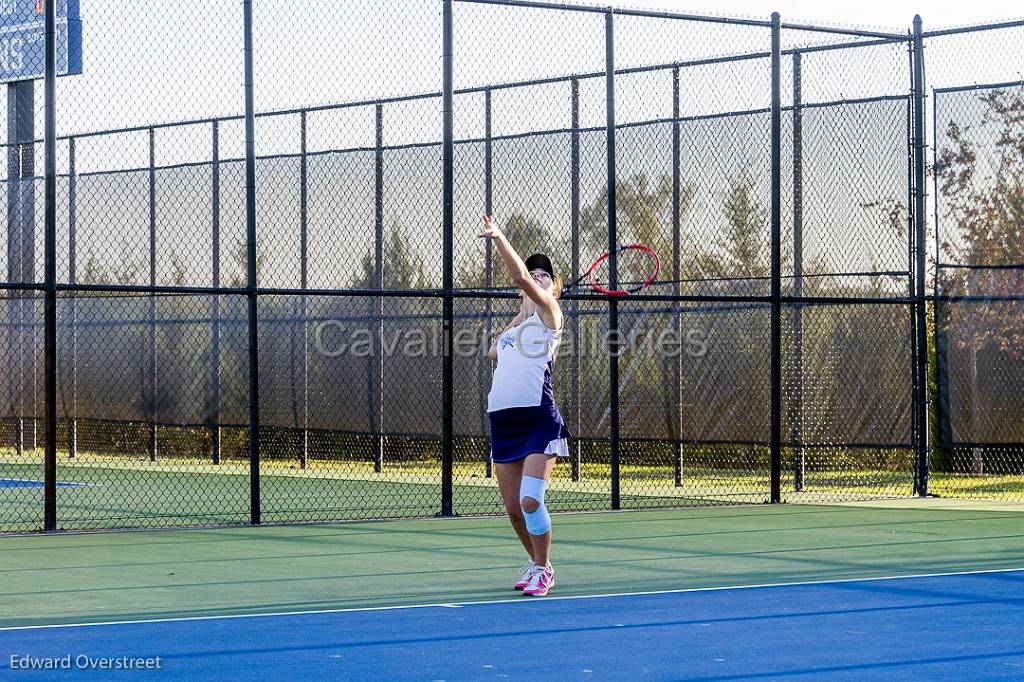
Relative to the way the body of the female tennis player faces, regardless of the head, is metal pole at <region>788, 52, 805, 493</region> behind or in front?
behind

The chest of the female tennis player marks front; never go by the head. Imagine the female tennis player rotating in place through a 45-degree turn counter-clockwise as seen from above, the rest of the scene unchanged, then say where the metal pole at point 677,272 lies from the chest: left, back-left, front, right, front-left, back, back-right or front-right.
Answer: back

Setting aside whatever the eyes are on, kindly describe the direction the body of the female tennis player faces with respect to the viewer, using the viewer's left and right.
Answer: facing the viewer and to the left of the viewer

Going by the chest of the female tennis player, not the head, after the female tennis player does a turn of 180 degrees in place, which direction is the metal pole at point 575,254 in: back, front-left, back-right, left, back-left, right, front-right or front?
front-left

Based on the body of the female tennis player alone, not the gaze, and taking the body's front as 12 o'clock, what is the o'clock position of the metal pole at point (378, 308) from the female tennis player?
The metal pole is roughly at 4 o'clock from the female tennis player.

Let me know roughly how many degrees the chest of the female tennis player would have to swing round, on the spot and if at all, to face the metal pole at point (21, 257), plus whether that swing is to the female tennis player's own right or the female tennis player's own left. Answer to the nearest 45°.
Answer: approximately 90° to the female tennis player's own right

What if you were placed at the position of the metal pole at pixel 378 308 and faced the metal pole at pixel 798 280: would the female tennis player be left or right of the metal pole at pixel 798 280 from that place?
right

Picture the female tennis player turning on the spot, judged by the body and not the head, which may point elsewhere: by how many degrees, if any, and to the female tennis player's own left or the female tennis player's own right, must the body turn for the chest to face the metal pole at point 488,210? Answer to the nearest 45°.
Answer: approximately 135° to the female tennis player's own right

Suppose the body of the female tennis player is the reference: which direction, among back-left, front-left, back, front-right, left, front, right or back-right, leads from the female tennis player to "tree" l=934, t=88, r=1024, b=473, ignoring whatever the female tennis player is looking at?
back

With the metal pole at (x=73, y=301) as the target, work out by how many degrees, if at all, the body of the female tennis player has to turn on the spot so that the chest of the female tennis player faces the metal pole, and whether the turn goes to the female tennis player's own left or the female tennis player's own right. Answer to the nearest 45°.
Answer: approximately 90° to the female tennis player's own right

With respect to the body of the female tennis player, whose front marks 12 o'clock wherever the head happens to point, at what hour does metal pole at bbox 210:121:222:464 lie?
The metal pole is roughly at 4 o'clock from the female tennis player.

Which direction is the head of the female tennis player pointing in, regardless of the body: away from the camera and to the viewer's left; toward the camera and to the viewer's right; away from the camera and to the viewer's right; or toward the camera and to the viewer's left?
toward the camera and to the viewer's left
